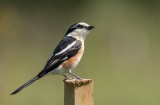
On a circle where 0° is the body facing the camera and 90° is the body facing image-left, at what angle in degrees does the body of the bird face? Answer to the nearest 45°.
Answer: approximately 270°
